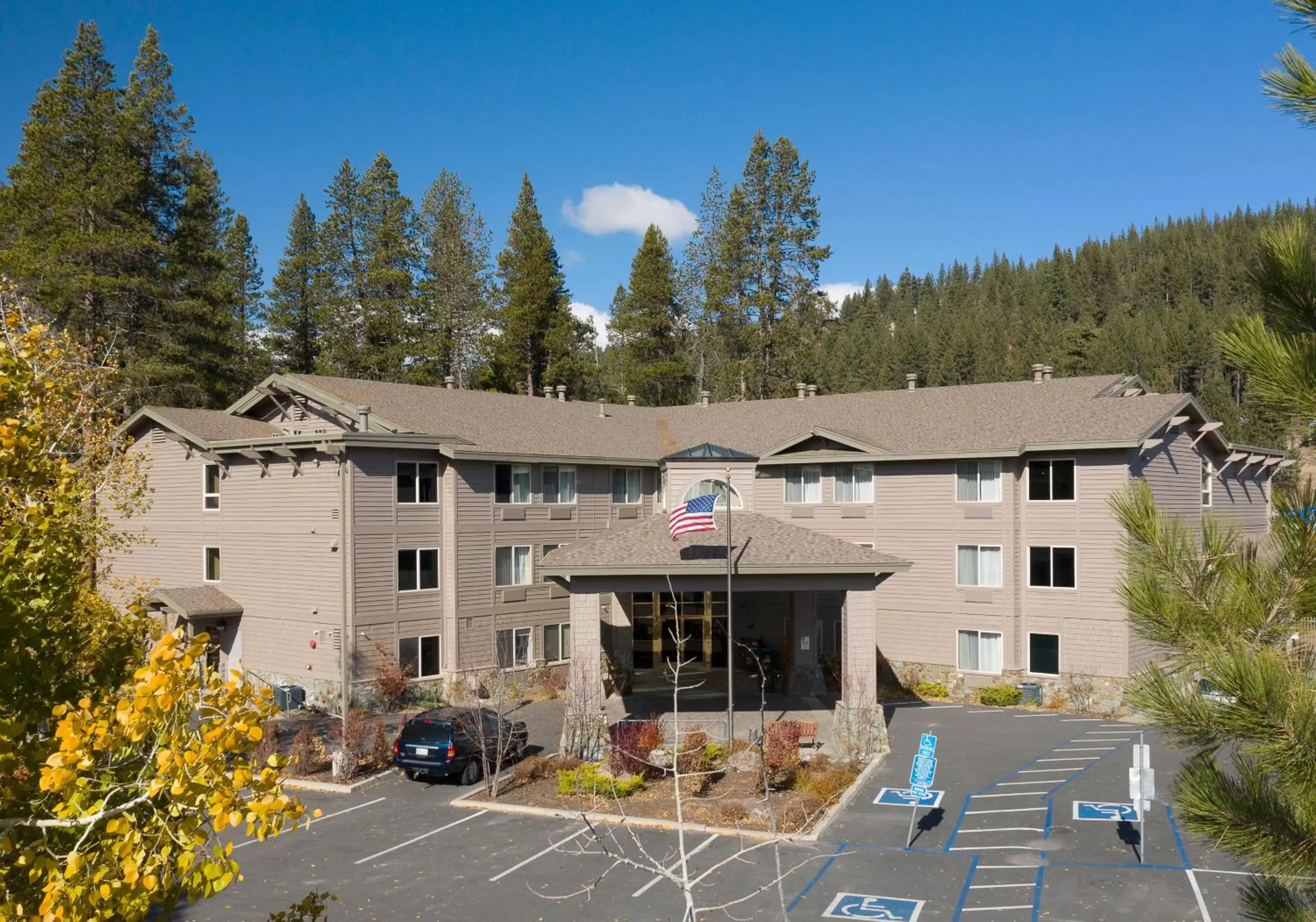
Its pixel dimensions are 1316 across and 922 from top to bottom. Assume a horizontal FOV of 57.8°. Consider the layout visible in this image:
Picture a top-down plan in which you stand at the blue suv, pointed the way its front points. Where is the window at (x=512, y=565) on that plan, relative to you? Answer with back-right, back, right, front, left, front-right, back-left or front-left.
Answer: front-left

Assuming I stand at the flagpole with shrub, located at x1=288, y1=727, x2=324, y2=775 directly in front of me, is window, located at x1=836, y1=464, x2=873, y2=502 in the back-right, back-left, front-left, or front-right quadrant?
back-right

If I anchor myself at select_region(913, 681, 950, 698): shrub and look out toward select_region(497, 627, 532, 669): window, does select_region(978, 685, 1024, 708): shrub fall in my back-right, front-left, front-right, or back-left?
back-left

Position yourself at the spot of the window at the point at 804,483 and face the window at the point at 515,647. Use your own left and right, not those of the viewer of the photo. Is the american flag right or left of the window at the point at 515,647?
left

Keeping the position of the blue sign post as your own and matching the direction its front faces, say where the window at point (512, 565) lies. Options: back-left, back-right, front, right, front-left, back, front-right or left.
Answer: back-right

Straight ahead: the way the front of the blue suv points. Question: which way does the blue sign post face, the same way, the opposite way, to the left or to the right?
the opposite way

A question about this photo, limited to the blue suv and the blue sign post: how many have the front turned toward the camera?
1

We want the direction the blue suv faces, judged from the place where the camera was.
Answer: facing away from the viewer and to the right of the viewer

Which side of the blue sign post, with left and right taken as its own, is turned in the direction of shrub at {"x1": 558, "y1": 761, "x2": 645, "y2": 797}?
right

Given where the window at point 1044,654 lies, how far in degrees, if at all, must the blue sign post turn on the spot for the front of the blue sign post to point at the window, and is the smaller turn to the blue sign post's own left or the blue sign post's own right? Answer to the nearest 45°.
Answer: approximately 180°
